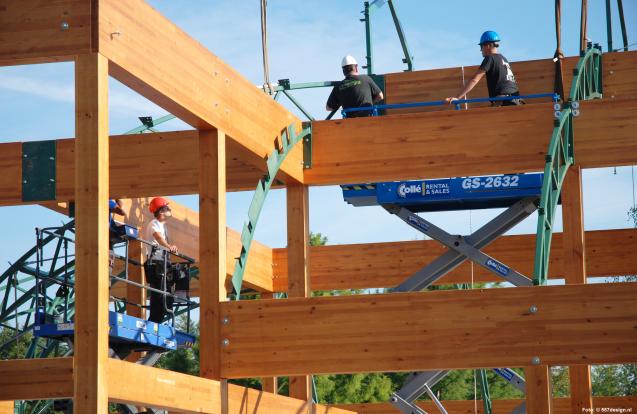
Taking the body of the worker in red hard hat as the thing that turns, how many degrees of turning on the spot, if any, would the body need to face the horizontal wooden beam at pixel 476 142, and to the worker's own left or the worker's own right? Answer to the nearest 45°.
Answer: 0° — they already face it

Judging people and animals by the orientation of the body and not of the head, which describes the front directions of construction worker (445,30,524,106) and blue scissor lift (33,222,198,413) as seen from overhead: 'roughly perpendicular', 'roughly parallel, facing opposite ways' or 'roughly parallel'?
roughly perpendicular

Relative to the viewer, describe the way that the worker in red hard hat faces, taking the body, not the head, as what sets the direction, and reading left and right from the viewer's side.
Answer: facing to the right of the viewer

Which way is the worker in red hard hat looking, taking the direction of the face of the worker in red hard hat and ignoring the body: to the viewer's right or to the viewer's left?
to the viewer's right
